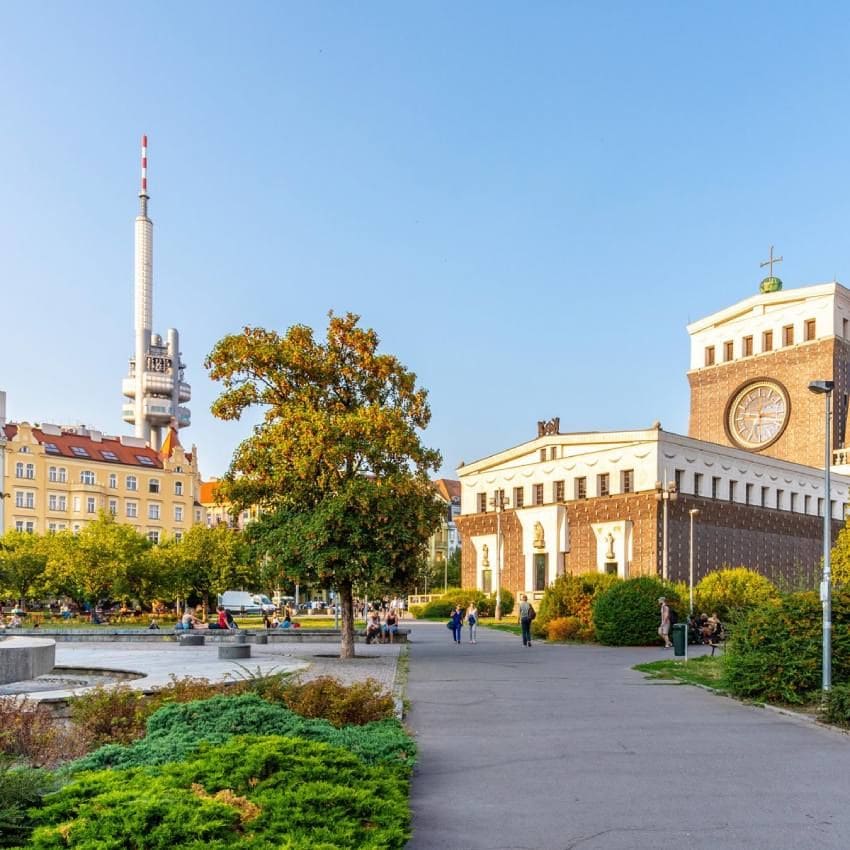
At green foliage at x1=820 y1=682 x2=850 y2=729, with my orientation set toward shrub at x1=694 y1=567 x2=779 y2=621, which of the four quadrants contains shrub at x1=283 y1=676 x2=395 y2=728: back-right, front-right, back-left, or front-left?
back-left

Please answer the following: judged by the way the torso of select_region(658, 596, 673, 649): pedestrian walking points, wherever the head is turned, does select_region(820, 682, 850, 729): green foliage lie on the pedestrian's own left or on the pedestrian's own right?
on the pedestrian's own left

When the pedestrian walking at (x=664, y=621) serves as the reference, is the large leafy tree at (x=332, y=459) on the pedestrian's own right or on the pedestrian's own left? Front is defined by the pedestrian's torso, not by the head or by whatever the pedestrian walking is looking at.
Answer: on the pedestrian's own left

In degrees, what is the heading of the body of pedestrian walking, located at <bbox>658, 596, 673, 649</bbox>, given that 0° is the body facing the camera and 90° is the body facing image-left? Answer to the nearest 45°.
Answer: approximately 90°

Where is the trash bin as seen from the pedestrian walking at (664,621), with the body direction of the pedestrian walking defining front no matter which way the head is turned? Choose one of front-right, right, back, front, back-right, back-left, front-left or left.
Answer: left
